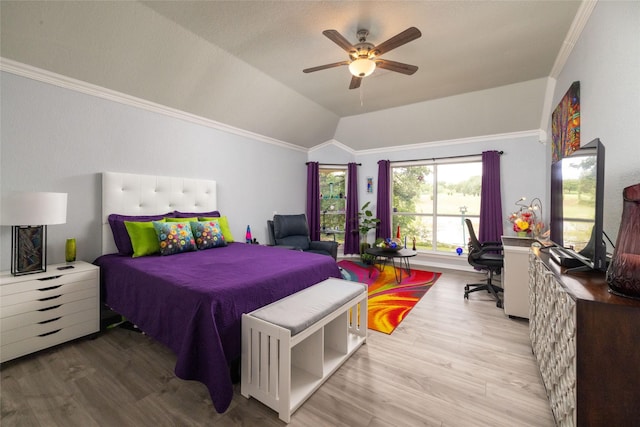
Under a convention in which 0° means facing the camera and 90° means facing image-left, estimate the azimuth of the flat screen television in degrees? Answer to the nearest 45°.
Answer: approximately 90°

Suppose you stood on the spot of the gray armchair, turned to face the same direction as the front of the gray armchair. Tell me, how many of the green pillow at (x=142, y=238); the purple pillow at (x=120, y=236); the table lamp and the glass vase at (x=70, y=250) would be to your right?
4

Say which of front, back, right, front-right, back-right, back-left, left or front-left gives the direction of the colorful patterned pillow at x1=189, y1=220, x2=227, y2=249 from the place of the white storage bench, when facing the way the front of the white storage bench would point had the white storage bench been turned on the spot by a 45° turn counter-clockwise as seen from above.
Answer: back-left

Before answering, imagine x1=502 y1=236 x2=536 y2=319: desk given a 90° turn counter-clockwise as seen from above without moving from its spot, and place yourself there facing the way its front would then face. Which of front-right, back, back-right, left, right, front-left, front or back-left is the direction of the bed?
front-right

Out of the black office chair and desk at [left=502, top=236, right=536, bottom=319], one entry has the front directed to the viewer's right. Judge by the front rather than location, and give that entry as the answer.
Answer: the black office chair

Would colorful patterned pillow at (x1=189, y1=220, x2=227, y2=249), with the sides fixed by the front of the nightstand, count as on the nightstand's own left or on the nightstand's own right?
on the nightstand's own left

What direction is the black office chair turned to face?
to the viewer's right

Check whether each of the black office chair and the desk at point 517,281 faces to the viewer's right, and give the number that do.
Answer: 1

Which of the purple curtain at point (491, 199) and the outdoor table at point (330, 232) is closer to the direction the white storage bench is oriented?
the purple curtain

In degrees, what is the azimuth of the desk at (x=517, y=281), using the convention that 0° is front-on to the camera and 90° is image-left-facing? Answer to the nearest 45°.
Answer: approximately 90°

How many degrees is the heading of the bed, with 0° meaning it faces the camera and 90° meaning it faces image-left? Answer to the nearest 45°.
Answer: approximately 315°

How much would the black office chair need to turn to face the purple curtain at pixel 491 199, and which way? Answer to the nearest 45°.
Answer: approximately 90° to its left

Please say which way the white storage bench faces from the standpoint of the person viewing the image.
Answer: facing the viewer and to the right of the viewer

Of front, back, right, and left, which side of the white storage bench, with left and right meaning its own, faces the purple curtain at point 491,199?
left

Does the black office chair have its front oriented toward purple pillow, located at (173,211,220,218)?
no

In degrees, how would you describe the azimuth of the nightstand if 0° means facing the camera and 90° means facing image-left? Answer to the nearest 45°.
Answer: approximately 315°

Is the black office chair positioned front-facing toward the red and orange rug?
no
